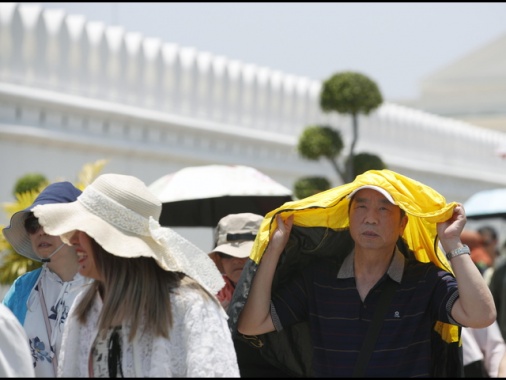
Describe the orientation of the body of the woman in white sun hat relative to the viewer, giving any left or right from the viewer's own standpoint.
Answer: facing the viewer and to the left of the viewer

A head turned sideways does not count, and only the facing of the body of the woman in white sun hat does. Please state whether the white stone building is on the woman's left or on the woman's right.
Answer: on the woman's right

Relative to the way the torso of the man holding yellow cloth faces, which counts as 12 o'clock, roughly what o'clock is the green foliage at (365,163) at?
The green foliage is roughly at 6 o'clock from the man holding yellow cloth.

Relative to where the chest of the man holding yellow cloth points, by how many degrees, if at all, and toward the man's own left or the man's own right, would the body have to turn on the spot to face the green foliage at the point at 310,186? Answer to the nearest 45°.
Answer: approximately 180°

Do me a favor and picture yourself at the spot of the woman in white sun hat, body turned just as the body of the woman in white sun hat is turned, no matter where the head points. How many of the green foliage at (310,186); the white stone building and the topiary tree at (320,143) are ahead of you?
0

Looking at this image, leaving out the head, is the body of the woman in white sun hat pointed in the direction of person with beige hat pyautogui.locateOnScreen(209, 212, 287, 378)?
no

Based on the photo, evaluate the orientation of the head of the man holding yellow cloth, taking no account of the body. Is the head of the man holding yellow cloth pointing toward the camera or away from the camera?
toward the camera

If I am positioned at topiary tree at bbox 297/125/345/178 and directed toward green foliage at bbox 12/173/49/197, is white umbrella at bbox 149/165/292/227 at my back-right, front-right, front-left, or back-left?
front-left

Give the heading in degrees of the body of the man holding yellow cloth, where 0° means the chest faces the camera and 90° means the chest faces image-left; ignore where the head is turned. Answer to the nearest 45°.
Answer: approximately 0°

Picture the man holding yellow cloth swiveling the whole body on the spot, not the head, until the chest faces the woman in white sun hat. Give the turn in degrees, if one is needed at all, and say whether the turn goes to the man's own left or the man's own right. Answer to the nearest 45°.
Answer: approximately 45° to the man's own right

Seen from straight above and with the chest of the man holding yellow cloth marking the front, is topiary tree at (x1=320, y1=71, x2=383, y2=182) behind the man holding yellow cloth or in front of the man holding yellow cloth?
behind

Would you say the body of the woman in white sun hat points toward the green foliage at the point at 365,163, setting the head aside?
no

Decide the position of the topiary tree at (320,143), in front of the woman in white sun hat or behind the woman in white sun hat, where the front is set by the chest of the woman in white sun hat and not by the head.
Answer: behind

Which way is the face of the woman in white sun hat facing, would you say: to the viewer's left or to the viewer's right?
to the viewer's left
